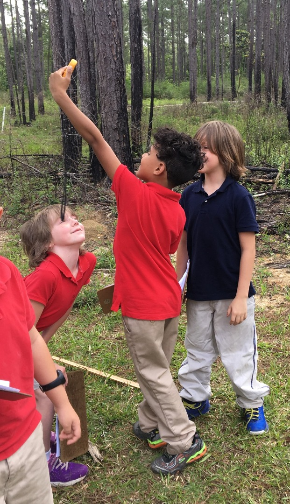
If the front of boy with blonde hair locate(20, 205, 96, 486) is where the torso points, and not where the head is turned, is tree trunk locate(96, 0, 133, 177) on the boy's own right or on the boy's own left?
on the boy's own left

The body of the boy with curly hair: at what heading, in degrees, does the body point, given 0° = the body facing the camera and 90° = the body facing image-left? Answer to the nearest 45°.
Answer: approximately 135°

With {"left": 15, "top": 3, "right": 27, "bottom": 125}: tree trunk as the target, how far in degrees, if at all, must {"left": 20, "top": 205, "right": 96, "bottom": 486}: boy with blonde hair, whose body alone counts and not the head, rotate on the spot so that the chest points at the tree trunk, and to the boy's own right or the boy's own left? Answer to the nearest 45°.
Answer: approximately 135° to the boy's own left

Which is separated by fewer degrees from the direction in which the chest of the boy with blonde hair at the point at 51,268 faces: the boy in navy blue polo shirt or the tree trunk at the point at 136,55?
the boy in navy blue polo shirt

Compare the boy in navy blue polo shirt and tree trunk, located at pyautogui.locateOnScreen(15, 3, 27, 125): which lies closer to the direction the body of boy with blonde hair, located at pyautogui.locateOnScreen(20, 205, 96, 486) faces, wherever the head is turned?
the boy in navy blue polo shirt

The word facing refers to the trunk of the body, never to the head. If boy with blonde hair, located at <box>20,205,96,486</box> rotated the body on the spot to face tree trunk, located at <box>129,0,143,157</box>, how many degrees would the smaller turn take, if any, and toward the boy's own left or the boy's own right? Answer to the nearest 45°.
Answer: approximately 135° to the boy's own left

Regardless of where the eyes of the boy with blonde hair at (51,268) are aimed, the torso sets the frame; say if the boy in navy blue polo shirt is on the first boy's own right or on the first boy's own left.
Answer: on the first boy's own left

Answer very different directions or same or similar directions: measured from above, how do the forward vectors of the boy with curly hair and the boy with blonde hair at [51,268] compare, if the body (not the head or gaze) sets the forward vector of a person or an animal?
very different directions

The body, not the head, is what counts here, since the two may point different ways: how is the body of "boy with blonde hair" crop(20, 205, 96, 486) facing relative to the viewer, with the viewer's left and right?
facing the viewer and to the right of the viewer
